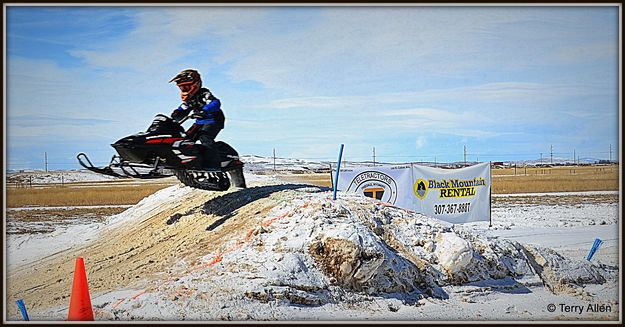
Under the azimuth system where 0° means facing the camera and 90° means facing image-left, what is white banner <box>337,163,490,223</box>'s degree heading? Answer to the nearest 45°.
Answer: approximately 0°

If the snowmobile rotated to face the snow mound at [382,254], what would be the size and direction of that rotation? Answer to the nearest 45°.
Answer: approximately 135° to its left

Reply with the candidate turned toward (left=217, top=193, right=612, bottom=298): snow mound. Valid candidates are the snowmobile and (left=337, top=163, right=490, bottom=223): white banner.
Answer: the white banner

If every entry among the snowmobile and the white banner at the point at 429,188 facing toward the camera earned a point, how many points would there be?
1

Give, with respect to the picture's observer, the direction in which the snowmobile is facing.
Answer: facing to the left of the viewer

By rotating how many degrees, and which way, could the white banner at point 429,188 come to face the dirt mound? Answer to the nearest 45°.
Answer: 0° — it already faces it

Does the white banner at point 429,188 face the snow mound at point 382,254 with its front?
yes
